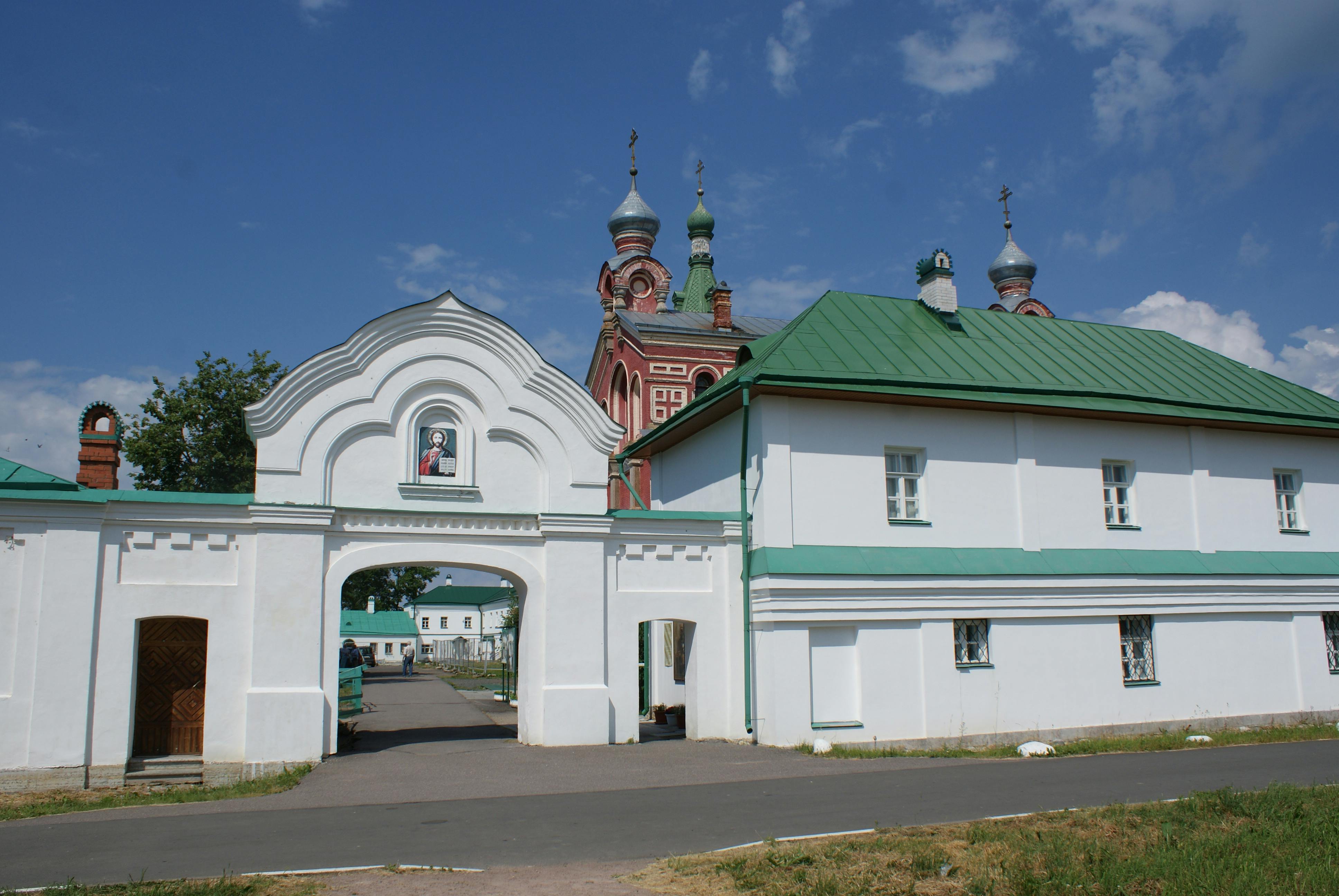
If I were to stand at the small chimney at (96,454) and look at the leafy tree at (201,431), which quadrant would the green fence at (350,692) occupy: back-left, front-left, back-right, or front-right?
front-right

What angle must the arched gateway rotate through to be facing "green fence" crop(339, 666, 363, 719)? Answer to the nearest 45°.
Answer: approximately 180°

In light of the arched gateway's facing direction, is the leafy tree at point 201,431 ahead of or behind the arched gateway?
behind

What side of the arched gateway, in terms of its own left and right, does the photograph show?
front
